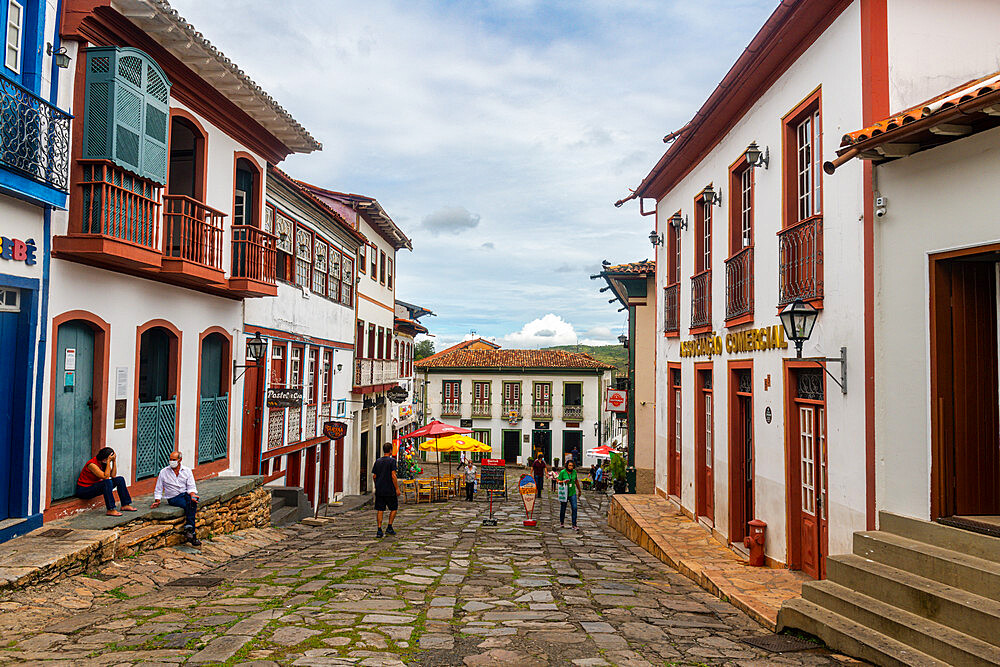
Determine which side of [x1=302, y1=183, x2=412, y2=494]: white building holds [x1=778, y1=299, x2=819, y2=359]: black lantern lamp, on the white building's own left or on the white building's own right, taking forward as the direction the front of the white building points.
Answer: on the white building's own right

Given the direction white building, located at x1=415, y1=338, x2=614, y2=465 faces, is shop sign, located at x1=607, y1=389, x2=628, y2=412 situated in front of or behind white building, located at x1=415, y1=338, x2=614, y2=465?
in front

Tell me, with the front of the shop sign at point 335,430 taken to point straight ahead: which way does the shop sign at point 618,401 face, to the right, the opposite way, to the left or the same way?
the same way

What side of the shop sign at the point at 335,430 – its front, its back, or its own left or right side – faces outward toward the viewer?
front

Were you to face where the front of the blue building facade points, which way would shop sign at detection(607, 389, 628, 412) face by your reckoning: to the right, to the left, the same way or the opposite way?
to the right

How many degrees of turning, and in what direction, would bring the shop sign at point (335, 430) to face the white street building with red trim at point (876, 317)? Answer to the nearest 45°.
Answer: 0° — it already faces it

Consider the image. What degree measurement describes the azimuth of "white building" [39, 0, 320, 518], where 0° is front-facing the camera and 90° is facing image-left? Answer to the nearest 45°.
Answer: approximately 315°

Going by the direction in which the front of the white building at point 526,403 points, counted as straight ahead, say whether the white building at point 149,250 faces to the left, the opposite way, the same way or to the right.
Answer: to the left

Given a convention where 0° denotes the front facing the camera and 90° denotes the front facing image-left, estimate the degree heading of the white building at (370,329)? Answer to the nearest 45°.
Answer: approximately 270°

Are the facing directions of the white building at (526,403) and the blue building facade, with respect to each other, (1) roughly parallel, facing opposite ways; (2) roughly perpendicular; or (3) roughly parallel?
roughly perpendicular

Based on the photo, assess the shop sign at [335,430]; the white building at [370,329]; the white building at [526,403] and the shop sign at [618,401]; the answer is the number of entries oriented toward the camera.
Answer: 3

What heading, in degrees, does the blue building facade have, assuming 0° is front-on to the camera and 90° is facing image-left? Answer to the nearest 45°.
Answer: approximately 315°

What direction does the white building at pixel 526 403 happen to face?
toward the camera

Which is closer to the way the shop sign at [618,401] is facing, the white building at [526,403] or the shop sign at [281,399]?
the shop sign

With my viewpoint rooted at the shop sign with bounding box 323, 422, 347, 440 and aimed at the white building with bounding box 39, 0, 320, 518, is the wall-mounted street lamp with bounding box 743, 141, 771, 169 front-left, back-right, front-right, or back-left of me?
front-left

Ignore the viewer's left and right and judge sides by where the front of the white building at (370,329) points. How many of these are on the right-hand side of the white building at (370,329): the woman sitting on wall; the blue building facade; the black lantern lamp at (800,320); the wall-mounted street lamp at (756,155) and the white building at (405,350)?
4

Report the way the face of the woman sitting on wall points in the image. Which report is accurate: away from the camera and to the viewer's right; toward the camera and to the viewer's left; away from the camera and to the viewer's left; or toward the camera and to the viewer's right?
toward the camera and to the viewer's right

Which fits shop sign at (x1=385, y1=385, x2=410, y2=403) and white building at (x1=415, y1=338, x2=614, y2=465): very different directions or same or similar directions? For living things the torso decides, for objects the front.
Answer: same or similar directions
